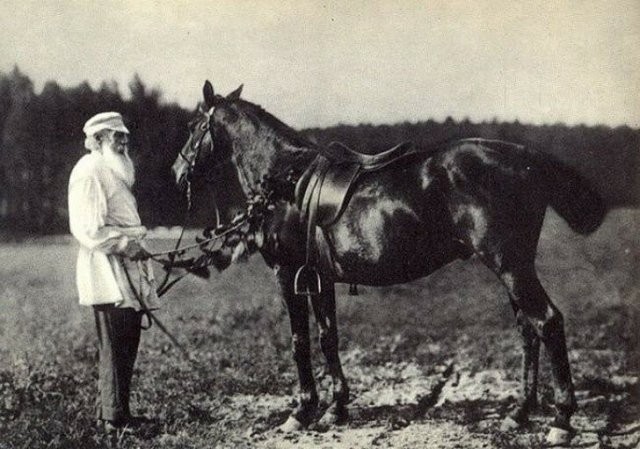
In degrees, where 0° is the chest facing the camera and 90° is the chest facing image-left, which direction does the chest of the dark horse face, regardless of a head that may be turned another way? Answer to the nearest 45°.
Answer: approximately 90°

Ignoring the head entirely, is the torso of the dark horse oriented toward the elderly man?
yes

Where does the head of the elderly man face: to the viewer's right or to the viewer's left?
to the viewer's right
